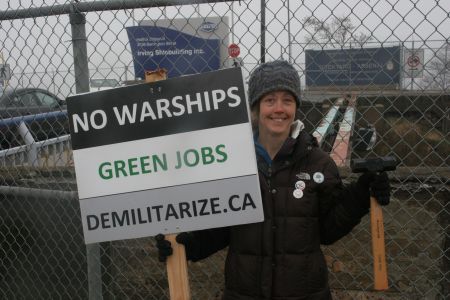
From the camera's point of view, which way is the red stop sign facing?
toward the camera

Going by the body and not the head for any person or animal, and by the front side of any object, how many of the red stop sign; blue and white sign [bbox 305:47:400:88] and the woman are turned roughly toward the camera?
3

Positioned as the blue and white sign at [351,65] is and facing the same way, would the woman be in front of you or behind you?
in front

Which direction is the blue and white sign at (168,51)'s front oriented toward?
toward the camera

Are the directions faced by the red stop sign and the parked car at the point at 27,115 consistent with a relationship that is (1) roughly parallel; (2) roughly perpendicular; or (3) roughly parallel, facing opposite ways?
roughly perpendicular

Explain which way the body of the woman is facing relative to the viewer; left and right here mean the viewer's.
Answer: facing the viewer

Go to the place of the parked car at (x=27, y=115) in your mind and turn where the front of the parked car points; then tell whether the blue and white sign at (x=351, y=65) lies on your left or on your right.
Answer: on your right

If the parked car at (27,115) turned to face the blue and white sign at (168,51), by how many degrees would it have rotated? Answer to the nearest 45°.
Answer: approximately 45° to its left
